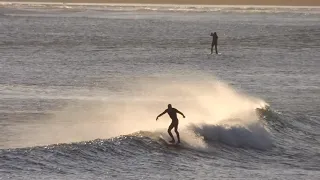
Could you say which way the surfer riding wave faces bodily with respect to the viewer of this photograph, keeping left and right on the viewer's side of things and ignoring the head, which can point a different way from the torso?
facing the viewer and to the left of the viewer
